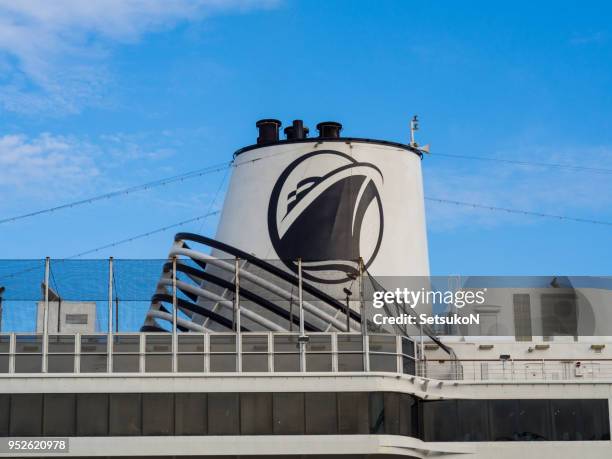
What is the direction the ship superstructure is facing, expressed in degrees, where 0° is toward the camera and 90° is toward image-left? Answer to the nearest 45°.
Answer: approximately 270°
